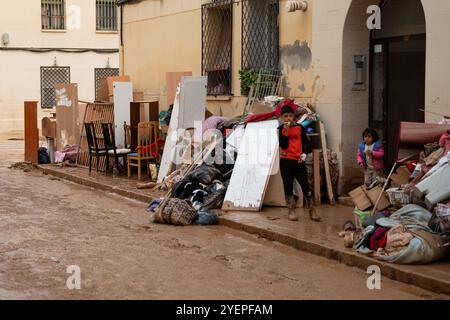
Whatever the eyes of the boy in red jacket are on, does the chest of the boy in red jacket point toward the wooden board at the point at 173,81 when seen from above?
no

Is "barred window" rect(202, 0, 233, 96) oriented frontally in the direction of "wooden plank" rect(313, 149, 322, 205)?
no

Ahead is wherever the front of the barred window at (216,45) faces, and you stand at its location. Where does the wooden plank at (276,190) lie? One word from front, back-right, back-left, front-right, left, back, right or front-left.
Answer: front-left

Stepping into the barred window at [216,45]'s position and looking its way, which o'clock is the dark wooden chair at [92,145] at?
The dark wooden chair is roughly at 2 o'clock from the barred window.

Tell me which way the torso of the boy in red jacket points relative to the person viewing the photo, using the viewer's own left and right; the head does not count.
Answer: facing the viewer

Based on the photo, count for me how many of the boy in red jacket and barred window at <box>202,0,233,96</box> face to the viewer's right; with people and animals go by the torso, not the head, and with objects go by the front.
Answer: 0

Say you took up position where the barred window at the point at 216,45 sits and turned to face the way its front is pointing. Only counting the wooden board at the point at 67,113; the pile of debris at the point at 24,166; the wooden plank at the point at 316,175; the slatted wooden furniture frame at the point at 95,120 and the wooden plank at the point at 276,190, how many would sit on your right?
3

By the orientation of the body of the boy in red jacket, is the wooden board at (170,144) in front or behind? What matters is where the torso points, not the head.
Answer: behind

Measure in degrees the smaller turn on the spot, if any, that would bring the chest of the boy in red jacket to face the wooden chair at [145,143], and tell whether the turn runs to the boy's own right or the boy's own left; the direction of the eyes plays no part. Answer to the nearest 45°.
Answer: approximately 135° to the boy's own right

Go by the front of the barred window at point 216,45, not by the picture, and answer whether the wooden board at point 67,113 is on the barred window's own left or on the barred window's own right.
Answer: on the barred window's own right

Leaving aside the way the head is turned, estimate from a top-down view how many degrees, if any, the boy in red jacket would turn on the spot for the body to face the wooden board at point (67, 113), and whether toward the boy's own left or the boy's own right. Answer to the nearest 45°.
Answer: approximately 135° to the boy's own right

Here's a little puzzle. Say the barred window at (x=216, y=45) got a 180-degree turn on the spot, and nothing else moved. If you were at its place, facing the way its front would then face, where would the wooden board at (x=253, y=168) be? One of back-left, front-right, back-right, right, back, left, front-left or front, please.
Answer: back-right

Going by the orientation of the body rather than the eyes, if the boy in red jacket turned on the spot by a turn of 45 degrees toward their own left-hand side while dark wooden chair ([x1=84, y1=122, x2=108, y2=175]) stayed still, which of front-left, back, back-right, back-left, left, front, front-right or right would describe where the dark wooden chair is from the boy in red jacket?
back

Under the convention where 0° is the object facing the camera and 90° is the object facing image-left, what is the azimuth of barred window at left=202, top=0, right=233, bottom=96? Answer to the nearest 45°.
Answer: approximately 45°

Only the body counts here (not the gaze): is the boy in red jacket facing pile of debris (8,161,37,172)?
no

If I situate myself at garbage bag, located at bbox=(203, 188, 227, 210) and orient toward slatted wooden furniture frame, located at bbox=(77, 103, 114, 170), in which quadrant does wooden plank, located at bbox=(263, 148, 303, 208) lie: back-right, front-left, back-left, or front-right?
back-right

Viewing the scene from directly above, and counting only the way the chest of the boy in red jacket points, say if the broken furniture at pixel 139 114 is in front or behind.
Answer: behind

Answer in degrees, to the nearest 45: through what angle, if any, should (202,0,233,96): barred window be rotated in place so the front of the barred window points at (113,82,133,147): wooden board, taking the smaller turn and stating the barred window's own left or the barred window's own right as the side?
approximately 90° to the barred window's own right
